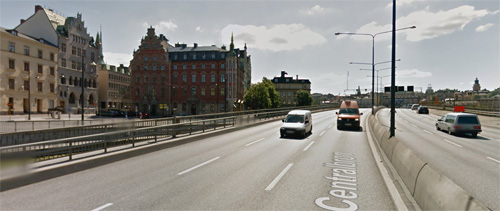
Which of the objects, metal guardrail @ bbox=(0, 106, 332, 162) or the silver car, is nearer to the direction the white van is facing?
the metal guardrail

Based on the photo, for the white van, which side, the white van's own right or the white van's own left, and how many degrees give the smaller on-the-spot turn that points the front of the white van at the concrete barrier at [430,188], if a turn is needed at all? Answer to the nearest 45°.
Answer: approximately 45° to the white van's own left

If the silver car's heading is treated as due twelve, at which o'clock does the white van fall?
The white van is roughly at 9 o'clock from the silver car.

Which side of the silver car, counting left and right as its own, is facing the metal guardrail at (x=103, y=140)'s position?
left
